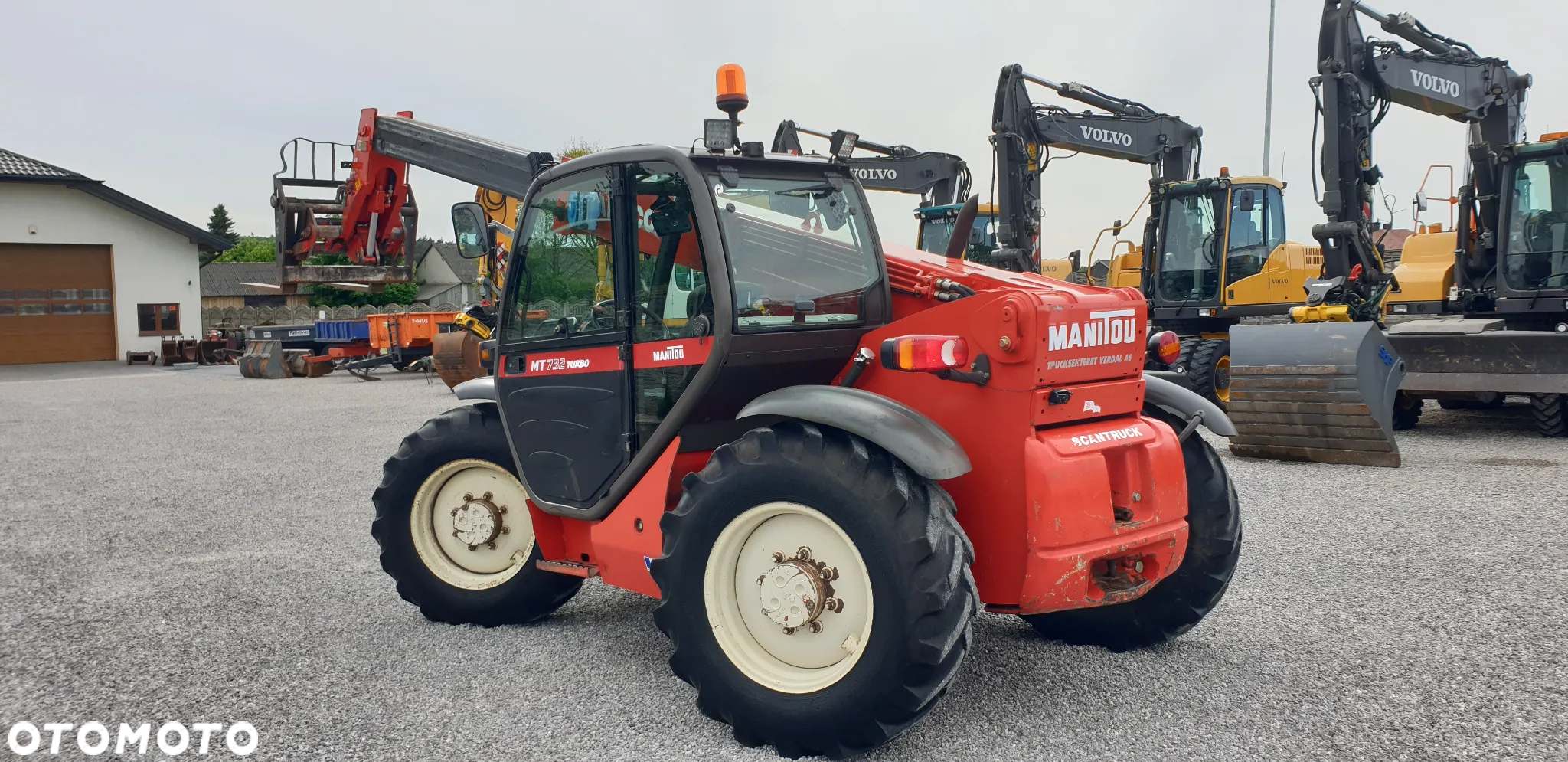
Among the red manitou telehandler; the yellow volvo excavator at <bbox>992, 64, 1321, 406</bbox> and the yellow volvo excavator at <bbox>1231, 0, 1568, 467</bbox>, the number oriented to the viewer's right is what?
0

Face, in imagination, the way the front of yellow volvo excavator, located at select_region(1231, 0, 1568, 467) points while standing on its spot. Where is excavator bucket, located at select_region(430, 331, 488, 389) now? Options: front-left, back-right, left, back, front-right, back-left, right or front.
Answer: front-right

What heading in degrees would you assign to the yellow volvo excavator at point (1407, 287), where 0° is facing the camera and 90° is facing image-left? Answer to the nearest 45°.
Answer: approximately 45°

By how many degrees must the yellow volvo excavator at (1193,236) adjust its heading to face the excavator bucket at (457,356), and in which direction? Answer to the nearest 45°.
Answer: approximately 45° to its right

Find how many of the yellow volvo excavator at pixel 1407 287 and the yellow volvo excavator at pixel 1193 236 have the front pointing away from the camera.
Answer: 0

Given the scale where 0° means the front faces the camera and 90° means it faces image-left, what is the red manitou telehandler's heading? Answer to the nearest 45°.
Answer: approximately 135°

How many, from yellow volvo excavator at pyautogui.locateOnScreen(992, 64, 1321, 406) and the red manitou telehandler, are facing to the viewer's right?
0

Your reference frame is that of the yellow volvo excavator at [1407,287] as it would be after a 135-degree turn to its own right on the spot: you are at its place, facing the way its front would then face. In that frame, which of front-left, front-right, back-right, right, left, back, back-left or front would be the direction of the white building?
left

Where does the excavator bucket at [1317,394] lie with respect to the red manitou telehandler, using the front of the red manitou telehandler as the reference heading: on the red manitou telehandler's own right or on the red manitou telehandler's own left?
on the red manitou telehandler's own right

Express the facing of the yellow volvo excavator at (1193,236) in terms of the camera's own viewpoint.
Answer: facing the viewer and to the left of the viewer

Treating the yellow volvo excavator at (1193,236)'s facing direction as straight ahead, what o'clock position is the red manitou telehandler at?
The red manitou telehandler is roughly at 11 o'clock from the yellow volvo excavator.

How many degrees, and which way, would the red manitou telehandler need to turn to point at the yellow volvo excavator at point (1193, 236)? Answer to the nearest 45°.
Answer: approximately 90° to its right

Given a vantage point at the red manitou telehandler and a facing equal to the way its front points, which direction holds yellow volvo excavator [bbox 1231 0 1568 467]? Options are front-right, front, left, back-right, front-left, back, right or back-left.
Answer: right

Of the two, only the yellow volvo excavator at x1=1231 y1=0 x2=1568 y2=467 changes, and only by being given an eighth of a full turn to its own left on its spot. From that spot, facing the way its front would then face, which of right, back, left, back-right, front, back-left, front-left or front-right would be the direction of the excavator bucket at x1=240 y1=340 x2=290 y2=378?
right

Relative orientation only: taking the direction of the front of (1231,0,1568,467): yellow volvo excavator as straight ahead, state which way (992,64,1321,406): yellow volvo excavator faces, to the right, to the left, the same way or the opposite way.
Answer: the same way

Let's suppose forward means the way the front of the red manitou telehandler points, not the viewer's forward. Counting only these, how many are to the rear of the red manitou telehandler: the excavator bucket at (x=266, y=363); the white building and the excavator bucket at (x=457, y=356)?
0
